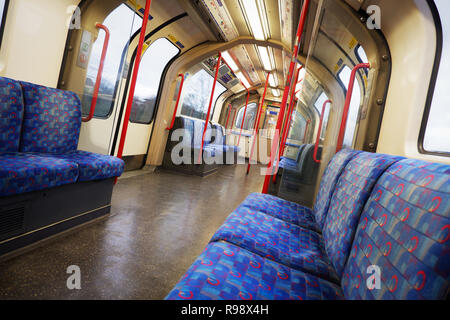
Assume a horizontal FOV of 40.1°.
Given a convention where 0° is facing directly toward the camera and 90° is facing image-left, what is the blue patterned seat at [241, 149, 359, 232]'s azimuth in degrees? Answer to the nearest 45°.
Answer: approximately 90°
